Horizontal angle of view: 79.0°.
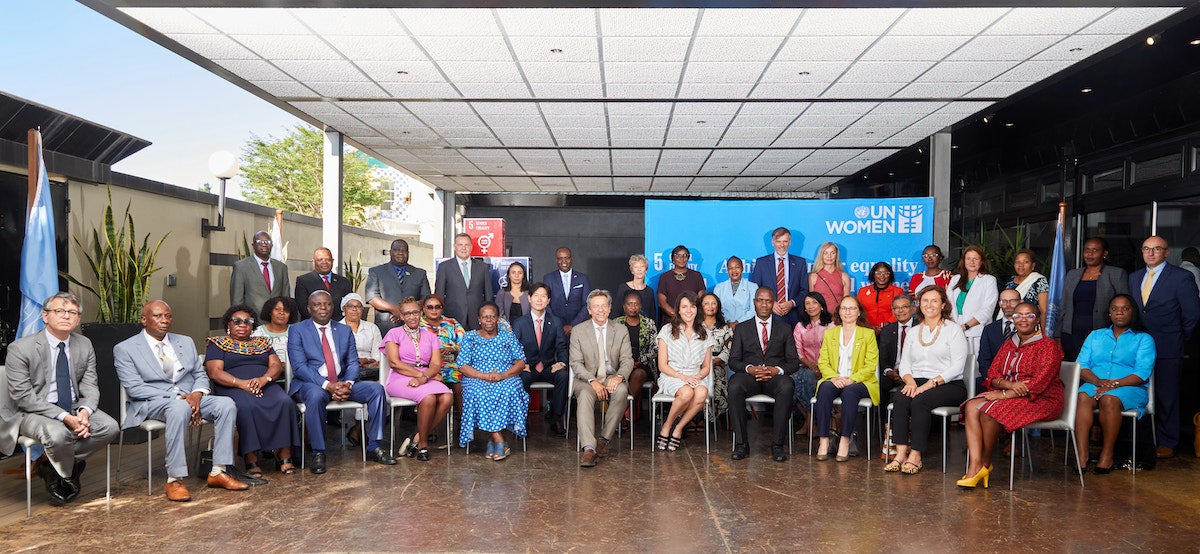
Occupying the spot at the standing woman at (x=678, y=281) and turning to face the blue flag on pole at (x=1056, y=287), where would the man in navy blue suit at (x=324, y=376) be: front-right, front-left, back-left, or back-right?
back-right

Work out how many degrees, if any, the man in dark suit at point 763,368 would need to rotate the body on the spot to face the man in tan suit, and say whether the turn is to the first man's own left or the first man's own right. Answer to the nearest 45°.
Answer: approximately 90° to the first man's own right

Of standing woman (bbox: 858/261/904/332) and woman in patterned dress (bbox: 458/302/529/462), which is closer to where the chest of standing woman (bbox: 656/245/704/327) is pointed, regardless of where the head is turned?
the woman in patterned dress

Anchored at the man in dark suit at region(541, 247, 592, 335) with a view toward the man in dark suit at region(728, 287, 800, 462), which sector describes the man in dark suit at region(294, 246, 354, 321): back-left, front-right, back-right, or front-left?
back-right

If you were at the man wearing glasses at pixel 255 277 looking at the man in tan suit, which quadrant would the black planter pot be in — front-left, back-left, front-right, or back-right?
back-right
